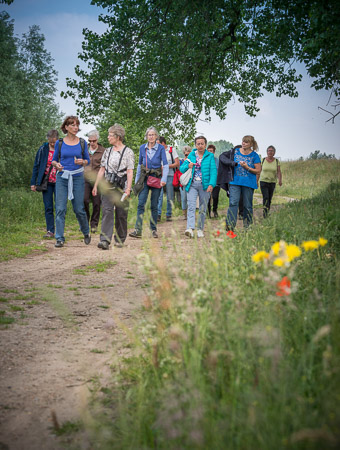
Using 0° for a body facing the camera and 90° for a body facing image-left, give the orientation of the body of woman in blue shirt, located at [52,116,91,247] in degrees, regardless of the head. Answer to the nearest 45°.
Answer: approximately 0°

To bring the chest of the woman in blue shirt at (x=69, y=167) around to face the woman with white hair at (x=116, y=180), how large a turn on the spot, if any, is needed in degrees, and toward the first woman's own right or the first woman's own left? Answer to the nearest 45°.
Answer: approximately 90° to the first woman's own left

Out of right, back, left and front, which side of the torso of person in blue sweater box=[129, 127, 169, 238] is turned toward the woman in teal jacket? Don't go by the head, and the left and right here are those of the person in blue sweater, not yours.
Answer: left

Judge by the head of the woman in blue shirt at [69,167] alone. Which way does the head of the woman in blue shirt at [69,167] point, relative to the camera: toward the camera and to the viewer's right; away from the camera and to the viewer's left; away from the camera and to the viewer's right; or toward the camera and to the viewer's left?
toward the camera and to the viewer's right

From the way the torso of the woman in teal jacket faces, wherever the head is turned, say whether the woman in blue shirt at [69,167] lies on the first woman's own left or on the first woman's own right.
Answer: on the first woman's own right

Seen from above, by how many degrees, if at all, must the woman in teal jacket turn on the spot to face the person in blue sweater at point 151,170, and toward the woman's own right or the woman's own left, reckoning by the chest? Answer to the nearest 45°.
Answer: approximately 90° to the woman's own right

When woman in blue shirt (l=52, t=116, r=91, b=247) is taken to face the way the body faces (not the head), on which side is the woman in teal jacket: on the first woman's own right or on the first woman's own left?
on the first woman's own left

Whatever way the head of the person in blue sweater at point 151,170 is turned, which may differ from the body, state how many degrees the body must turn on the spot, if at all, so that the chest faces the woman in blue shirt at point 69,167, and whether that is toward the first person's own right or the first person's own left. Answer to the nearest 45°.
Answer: approximately 45° to the first person's own right
